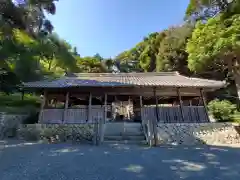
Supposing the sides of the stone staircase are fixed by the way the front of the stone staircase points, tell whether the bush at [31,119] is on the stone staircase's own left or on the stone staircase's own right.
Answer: on the stone staircase's own right

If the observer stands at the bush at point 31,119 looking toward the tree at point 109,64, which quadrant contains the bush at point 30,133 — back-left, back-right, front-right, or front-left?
back-right

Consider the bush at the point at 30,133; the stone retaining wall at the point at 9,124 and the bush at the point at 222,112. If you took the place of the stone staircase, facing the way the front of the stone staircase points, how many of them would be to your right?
2

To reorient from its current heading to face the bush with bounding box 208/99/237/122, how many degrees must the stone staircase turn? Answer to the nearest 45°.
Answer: approximately 135° to its left

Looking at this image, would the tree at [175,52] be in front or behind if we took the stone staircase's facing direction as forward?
behind

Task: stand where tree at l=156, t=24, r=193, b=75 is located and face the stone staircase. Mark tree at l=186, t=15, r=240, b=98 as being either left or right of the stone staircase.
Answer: left

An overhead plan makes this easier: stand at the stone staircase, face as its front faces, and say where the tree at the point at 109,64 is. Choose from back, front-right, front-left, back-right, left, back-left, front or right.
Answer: back

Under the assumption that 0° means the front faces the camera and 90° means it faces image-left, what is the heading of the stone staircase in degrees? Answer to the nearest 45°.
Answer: approximately 0°

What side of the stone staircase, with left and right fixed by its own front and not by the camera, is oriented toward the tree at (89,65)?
back

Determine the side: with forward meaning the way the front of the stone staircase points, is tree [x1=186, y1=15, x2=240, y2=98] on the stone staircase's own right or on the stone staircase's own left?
on the stone staircase's own left

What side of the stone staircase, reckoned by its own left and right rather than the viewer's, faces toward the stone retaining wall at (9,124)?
right
